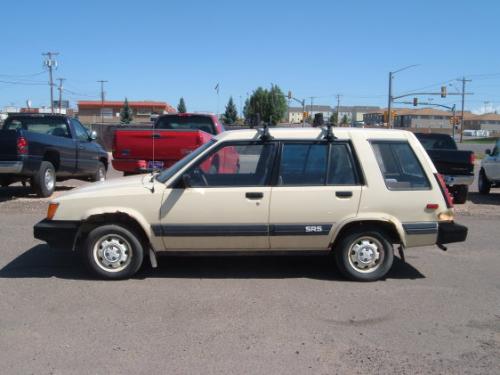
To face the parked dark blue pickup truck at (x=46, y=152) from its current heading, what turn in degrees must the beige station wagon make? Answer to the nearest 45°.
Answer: approximately 45° to its right

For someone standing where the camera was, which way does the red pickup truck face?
facing away from the viewer and to the right of the viewer

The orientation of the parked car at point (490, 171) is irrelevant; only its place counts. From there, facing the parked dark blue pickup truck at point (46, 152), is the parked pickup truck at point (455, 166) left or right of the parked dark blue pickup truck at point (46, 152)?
left

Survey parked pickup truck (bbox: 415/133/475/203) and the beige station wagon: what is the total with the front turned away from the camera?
1

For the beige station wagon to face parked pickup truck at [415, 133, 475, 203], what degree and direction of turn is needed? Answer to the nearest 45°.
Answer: approximately 135° to its right

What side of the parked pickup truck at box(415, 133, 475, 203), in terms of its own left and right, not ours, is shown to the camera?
back

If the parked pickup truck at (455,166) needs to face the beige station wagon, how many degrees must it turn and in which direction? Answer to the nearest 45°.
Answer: approximately 180°

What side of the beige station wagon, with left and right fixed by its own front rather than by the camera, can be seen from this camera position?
left

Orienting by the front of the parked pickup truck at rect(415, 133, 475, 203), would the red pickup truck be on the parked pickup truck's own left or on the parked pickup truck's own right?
on the parked pickup truck's own left

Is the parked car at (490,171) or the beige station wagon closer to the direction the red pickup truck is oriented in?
the parked car

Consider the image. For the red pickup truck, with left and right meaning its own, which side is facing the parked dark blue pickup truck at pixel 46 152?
left

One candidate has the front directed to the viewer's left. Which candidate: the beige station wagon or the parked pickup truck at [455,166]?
the beige station wagon

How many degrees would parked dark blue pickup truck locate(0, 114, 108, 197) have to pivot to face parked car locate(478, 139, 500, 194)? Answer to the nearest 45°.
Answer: approximately 45° to its right
